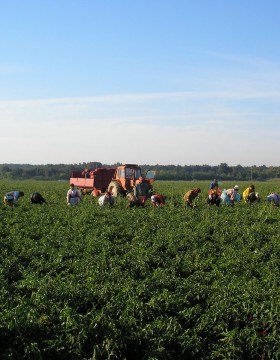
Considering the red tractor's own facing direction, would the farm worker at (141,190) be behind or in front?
in front

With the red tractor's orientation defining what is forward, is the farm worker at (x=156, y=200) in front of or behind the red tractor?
in front

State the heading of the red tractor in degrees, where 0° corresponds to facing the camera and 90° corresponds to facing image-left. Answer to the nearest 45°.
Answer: approximately 315°

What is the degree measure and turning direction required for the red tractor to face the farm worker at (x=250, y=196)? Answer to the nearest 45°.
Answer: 0° — it already faces them

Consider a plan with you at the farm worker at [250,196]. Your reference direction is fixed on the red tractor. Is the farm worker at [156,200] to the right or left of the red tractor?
left

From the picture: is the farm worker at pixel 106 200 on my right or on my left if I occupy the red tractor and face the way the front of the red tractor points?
on my right

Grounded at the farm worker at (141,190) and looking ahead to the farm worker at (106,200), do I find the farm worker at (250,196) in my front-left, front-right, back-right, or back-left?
back-left
